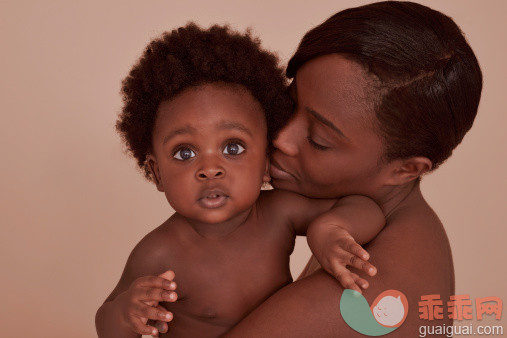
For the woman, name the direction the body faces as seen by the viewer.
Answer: to the viewer's left

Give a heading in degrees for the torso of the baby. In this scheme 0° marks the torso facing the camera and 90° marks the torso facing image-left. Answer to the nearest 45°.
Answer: approximately 0°
